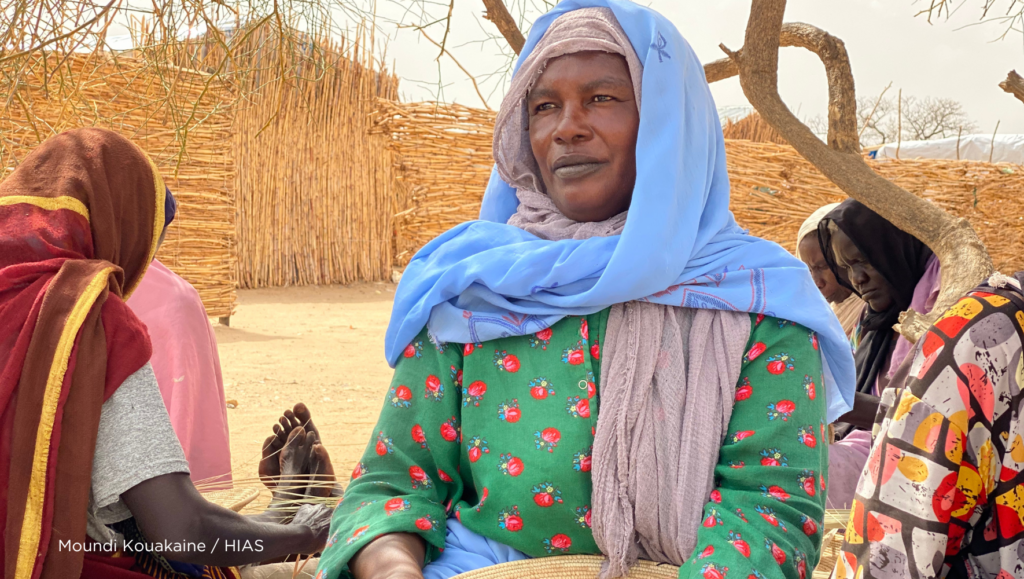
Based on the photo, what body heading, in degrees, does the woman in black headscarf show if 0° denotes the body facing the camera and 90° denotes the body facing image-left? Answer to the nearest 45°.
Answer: approximately 45°

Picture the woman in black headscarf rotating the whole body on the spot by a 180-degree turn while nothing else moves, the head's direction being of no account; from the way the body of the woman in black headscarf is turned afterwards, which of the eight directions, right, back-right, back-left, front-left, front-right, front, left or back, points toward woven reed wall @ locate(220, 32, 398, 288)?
left

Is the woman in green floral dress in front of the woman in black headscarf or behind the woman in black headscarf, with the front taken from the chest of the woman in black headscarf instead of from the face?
in front

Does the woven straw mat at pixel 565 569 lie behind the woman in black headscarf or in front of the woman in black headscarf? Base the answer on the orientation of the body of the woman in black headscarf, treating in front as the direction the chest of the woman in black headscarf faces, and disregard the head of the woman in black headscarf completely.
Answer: in front

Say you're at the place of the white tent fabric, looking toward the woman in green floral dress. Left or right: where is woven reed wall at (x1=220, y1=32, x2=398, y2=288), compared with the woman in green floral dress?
right

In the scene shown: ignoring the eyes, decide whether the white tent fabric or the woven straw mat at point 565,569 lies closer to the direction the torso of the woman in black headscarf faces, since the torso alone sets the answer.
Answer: the woven straw mat

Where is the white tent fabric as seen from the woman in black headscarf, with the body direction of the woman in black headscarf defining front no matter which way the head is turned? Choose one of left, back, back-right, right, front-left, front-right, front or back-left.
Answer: back-right

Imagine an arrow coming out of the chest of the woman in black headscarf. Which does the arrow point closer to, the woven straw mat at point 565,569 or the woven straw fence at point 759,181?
the woven straw mat
